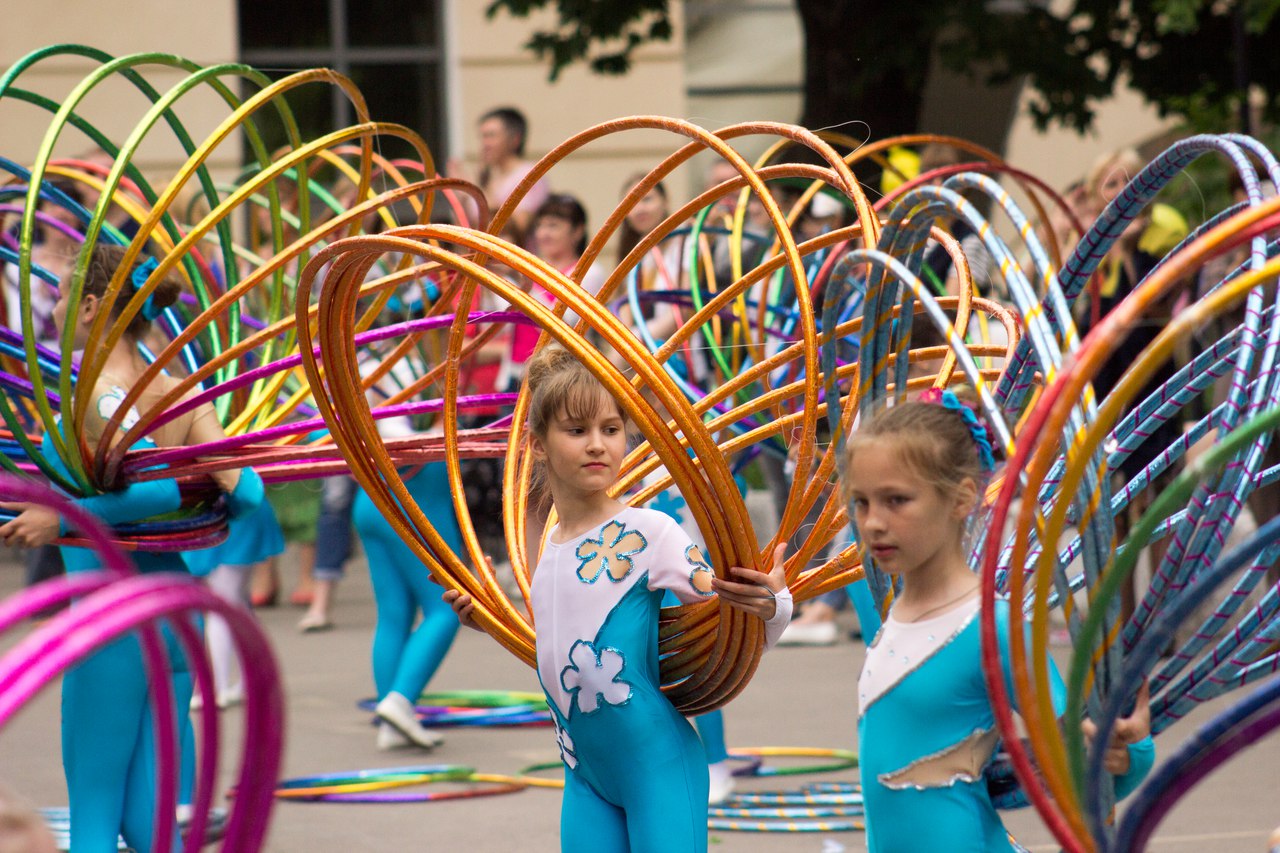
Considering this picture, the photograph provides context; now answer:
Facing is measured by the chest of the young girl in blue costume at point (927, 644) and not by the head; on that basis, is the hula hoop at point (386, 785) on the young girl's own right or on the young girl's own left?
on the young girl's own right

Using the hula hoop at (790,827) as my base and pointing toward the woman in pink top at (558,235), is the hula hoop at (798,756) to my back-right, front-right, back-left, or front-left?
front-right

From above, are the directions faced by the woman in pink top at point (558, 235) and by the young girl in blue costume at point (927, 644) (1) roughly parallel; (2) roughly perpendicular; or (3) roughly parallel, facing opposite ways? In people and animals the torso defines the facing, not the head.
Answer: roughly parallel

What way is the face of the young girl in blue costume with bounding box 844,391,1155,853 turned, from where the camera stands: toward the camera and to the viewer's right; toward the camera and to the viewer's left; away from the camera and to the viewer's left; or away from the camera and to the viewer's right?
toward the camera and to the viewer's left

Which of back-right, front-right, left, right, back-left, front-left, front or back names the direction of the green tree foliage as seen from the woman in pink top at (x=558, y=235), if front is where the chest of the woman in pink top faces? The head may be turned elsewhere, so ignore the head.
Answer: back

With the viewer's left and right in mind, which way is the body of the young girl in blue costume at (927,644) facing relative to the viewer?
facing the viewer and to the left of the viewer

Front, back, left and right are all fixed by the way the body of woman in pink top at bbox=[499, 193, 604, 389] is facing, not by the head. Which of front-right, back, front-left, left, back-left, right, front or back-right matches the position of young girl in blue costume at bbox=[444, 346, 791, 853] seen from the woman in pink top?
front-left

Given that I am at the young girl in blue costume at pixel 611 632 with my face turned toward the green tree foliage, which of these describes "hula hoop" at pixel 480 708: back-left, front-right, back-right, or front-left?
front-left

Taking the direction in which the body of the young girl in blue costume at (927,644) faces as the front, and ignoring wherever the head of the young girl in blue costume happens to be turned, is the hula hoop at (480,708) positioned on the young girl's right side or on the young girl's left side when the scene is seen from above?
on the young girl's right side

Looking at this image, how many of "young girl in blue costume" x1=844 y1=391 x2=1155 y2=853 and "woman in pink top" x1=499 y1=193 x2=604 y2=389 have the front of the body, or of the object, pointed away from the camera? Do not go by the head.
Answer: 0

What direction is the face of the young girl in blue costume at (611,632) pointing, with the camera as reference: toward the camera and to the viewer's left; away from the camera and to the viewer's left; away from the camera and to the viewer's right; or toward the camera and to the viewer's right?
toward the camera and to the viewer's right

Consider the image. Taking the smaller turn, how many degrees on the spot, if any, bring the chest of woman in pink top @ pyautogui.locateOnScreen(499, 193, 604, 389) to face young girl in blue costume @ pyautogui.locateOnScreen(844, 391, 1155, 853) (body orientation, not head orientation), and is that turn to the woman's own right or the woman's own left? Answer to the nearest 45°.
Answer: approximately 45° to the woman's own left
